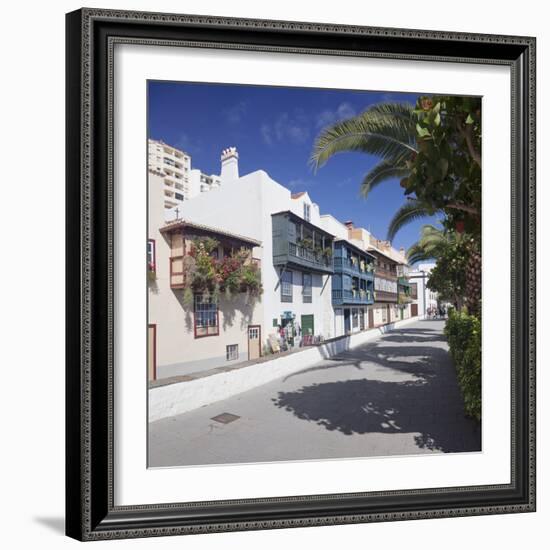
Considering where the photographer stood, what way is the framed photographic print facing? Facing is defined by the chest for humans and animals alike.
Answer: facing the viewer and to the right of the viewer
